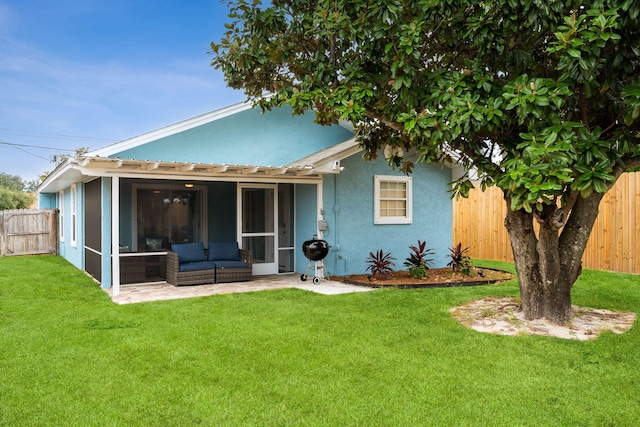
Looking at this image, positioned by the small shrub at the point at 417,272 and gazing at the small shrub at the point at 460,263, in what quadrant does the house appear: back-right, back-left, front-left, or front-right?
back-left

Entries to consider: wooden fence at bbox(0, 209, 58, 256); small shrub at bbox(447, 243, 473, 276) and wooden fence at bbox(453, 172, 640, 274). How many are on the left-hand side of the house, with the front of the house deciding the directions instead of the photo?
2

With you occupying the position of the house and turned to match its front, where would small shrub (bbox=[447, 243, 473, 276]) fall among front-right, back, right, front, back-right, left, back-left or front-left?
left

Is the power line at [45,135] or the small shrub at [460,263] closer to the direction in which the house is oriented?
the small shrub

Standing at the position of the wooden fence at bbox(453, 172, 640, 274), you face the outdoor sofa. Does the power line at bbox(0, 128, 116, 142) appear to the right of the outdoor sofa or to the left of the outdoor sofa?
right

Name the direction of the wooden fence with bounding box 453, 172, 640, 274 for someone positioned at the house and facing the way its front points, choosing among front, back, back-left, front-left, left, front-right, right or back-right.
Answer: left
